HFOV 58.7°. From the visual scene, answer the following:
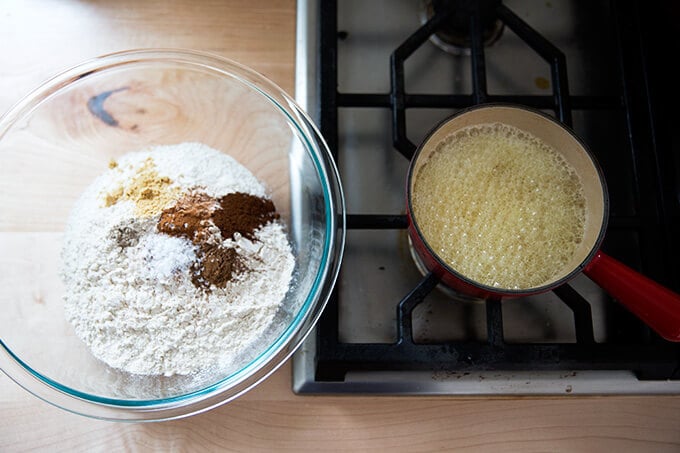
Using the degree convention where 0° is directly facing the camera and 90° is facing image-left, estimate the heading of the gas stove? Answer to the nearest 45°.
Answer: approximately 0°
